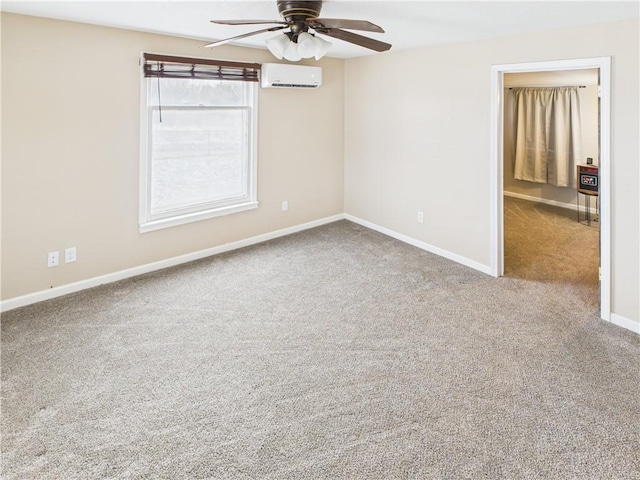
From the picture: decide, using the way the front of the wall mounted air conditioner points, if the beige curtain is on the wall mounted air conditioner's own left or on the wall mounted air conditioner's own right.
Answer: on the wall mounted air conditioner's own left

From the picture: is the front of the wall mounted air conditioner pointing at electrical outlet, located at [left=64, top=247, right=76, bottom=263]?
no

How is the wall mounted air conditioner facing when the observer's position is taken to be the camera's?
facing the viewer and to the right of the viewer
